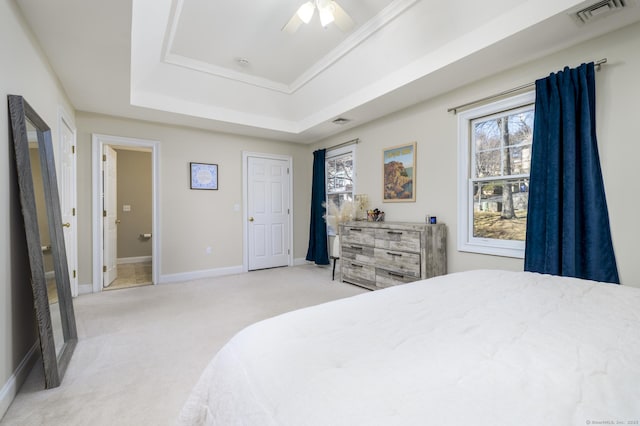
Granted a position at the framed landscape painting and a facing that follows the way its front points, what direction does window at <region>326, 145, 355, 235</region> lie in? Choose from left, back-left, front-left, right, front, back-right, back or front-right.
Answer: right

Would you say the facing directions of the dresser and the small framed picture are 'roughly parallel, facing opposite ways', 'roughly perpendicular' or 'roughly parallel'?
roughly perpendicular

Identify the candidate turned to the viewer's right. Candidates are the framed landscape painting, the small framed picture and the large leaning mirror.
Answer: the large leaning mirror

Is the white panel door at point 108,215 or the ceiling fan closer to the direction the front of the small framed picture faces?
the ceiling fan

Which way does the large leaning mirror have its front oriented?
to the viewer's right

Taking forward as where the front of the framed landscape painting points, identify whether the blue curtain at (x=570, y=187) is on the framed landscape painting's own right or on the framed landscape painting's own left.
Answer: on the framed landscape painting's own left

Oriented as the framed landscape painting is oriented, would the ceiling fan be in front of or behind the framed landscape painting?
in front

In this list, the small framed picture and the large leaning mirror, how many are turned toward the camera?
1

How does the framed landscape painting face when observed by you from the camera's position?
facing the viewer and to the left of the viewer

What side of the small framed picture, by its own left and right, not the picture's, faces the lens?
front

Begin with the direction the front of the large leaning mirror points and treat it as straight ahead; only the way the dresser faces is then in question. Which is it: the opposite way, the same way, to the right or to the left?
the opposite way
